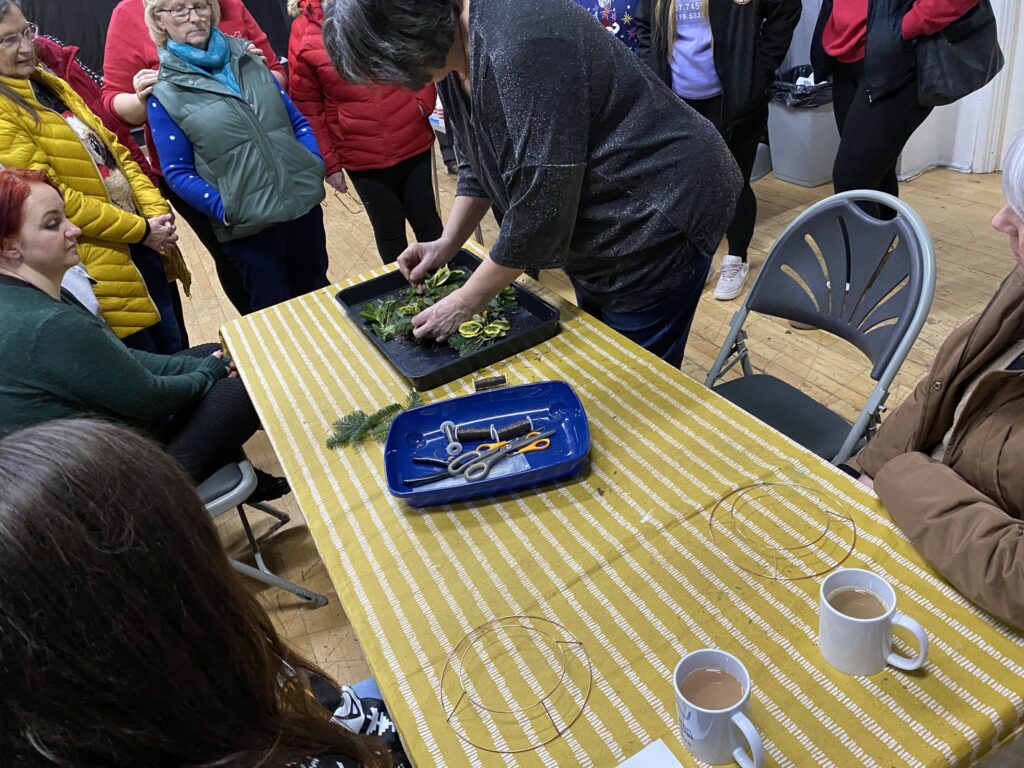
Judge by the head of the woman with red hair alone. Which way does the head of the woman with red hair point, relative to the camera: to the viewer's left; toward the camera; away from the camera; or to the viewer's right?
to the viewer's right

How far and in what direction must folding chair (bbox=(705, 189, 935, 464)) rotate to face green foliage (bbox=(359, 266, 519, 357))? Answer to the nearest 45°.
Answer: approximately 45° to its right

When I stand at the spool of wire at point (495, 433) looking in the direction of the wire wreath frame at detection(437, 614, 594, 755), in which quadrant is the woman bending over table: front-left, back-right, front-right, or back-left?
back-left

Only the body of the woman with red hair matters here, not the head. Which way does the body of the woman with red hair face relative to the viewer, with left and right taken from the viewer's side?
facing to the right of the viewer

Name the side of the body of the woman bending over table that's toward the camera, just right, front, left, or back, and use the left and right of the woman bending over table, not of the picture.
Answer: left

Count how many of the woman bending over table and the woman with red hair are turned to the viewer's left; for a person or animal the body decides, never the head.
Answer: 1

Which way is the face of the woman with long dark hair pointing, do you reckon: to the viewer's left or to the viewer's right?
to the viewer's right

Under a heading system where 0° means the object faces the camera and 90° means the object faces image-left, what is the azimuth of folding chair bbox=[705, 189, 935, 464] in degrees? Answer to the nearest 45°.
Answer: approximately 45°

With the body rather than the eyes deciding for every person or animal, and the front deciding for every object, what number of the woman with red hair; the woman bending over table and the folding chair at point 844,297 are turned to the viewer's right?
1

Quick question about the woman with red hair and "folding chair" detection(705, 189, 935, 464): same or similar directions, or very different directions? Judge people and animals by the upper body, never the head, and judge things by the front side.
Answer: very different directions

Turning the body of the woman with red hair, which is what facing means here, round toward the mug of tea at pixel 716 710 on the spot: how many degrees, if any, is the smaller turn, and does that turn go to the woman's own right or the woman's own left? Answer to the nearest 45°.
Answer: approximately 90° to the woman's own right

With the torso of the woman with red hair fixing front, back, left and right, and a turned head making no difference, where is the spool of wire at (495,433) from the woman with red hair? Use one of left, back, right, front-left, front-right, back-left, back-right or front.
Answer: front-right

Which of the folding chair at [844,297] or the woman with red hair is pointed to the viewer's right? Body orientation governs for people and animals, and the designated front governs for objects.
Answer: the woman with red hair
